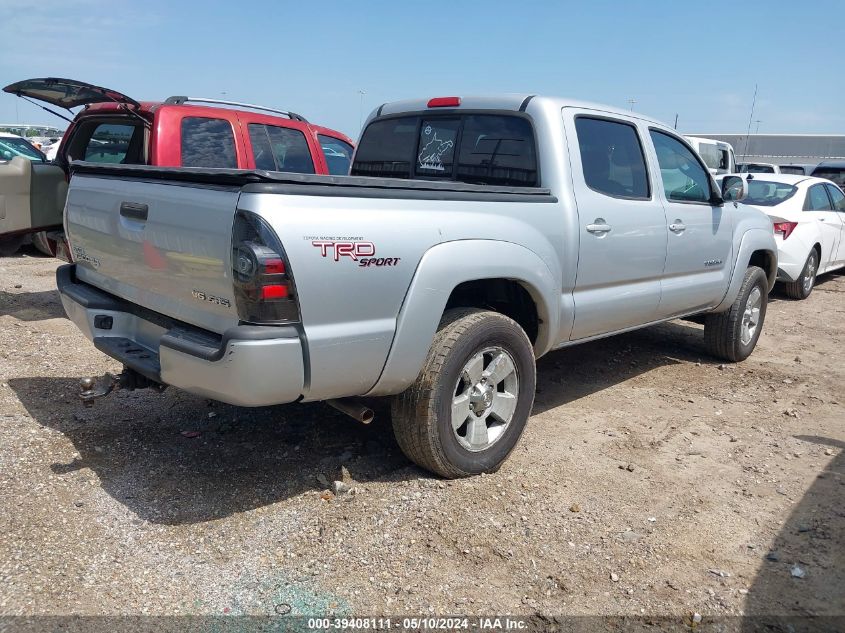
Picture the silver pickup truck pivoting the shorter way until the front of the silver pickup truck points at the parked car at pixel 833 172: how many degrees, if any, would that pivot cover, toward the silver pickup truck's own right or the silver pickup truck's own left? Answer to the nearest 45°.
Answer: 0° — it already faces it

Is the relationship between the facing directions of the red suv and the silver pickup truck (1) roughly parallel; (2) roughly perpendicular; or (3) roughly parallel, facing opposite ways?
roughly parallel

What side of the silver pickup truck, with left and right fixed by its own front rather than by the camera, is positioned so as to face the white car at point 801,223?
front

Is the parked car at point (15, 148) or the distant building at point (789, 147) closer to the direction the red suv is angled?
the distant building

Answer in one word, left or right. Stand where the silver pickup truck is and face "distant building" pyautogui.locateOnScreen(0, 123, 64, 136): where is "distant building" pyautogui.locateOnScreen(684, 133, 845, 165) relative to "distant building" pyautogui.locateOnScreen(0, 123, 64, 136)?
right

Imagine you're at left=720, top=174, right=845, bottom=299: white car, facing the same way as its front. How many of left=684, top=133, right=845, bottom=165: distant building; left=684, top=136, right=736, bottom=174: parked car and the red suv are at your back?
1

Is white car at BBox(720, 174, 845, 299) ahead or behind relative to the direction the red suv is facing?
ahead

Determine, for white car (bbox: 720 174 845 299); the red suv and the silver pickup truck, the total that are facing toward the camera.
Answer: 0

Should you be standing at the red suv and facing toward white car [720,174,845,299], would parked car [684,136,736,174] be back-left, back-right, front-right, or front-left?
front-left

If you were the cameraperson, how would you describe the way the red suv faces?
facing away from the viewer and to the right of the viewer

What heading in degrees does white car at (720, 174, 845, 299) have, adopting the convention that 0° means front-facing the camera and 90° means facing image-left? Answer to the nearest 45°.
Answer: approximately 225°

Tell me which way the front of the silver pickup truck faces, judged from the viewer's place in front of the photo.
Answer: facing away from the viewer and to the right of the viewer

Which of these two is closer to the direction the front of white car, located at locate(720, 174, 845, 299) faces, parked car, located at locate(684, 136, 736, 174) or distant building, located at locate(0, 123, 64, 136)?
the parked car

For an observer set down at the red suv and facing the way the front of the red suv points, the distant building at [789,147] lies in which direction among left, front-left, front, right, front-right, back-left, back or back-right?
front

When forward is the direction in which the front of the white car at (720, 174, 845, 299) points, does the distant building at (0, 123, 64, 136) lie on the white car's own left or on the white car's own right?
on the white car's own left

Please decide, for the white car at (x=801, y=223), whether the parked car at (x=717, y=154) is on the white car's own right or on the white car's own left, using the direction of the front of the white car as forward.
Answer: on the white car's own left
